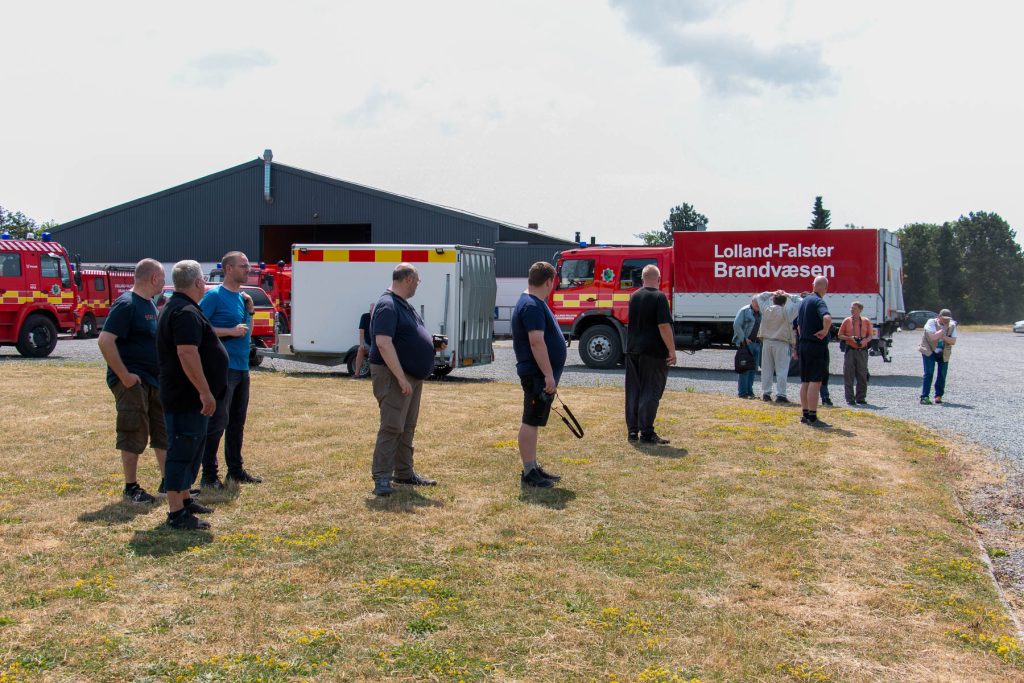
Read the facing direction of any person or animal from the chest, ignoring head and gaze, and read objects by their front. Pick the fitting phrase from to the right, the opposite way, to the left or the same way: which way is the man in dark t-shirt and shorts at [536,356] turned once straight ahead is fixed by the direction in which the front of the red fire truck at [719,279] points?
the opposite way

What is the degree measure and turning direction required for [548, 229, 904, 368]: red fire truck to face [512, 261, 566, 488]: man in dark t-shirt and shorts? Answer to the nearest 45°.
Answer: approximately 90° to its left

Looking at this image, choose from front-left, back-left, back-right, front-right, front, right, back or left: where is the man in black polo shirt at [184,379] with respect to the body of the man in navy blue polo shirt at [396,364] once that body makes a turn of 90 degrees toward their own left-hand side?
back-left

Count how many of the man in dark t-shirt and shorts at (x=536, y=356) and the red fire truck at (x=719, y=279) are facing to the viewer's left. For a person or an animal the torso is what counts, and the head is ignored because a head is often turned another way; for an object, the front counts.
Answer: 1

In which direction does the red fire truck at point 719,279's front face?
to the viewer's left

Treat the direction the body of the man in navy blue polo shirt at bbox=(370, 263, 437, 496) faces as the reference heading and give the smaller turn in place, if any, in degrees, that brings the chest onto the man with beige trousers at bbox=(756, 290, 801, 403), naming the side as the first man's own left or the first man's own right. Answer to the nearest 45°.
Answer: approximately 45° to the first man's own left

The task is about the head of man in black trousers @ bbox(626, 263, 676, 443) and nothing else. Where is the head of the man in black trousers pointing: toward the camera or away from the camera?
away from the camera

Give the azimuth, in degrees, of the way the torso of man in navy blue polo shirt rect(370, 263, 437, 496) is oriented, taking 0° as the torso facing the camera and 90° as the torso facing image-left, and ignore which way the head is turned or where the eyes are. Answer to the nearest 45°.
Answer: approximately 270°

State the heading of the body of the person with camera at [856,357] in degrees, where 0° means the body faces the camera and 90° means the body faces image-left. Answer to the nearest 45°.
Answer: approximately 0°

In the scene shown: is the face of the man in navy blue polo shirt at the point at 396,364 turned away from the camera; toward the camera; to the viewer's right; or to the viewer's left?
to the viewer's right

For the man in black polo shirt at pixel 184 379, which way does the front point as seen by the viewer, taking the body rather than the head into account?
to the viewer's right

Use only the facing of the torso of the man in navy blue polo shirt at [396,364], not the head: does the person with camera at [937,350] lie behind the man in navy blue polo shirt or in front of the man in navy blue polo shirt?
in front

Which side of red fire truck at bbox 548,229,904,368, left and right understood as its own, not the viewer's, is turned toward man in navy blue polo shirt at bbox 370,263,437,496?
left

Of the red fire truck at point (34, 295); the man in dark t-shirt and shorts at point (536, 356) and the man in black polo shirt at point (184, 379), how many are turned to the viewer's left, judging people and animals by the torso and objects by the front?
0

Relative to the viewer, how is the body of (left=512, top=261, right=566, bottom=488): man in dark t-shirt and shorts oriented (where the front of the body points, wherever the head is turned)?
to the viewer's right

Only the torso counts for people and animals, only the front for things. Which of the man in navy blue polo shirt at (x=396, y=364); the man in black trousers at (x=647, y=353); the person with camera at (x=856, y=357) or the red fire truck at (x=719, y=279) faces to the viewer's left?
the red fire truck

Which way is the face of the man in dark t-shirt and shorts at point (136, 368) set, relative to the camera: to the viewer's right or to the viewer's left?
to the viewer's right

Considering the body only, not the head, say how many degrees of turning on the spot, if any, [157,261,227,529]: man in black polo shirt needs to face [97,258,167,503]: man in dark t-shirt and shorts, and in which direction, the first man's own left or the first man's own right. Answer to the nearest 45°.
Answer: approximately 90° to the first man's own left

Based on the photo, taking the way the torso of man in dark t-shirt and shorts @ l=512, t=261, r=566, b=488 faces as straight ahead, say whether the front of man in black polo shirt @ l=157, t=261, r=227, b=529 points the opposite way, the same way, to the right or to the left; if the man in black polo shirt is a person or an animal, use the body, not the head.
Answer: the same way
